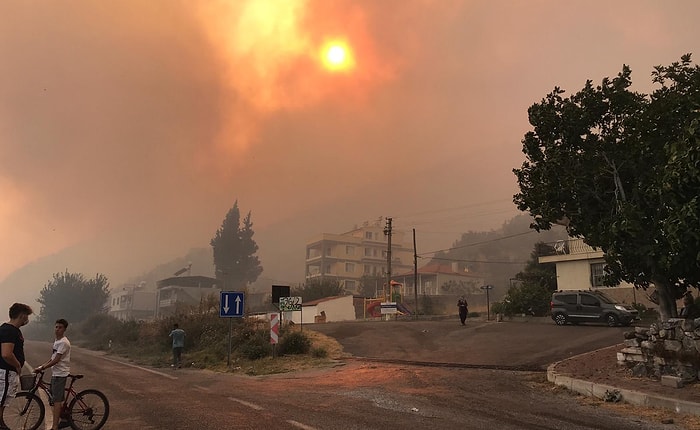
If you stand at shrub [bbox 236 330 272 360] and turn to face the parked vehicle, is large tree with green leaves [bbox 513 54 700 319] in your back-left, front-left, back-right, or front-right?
front-right

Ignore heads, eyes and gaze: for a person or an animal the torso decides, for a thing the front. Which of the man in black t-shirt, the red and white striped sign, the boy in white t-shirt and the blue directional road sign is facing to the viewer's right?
the man in black t-shirt

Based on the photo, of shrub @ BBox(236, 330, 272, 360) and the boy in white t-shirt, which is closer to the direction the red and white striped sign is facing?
the boy in white t-shirt

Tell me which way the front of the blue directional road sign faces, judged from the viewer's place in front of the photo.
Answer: facing the viewer

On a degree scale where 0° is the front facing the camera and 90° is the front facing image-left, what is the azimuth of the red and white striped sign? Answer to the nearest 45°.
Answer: approximately 0°

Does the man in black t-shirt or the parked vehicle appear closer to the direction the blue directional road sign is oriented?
the man in black t-shirt

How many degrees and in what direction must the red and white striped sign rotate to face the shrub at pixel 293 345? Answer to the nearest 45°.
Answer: approximately 135° to its left

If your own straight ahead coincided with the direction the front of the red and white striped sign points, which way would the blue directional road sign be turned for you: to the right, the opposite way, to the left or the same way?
the same way

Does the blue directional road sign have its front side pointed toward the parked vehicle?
no

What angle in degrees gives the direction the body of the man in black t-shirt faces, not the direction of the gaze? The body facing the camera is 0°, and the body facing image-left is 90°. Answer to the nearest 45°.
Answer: approximately 270°

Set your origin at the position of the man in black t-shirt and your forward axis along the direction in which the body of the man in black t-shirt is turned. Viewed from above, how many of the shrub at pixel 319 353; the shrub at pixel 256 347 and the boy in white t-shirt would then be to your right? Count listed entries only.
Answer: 0

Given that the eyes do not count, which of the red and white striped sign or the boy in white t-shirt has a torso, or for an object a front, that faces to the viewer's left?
the boy in white t-shirt

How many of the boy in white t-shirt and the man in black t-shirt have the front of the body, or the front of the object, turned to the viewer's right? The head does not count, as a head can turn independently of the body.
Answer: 1

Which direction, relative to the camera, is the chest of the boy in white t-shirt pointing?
to the viewer's left
